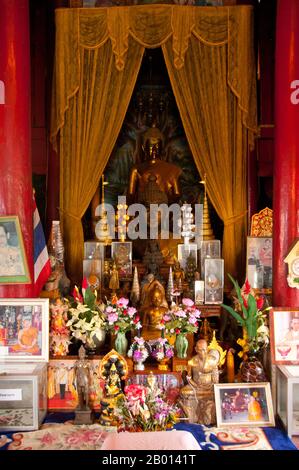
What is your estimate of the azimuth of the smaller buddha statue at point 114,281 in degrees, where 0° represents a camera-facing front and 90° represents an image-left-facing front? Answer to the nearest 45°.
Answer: approximately 0°

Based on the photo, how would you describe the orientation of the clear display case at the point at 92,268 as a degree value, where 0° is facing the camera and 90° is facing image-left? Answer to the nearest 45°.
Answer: approximately 0°

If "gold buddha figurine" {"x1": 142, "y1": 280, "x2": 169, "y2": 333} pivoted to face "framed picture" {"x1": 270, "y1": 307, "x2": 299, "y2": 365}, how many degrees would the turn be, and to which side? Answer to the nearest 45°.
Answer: approximately 45° to its left

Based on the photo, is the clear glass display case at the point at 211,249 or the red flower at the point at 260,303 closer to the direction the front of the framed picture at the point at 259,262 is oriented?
the red flower

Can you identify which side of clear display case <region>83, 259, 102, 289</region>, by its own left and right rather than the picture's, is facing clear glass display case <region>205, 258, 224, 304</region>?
left

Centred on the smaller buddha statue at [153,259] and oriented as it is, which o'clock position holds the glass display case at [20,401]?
The glass display case is roughly at 1 o'clock from the smaller buddha statue.
